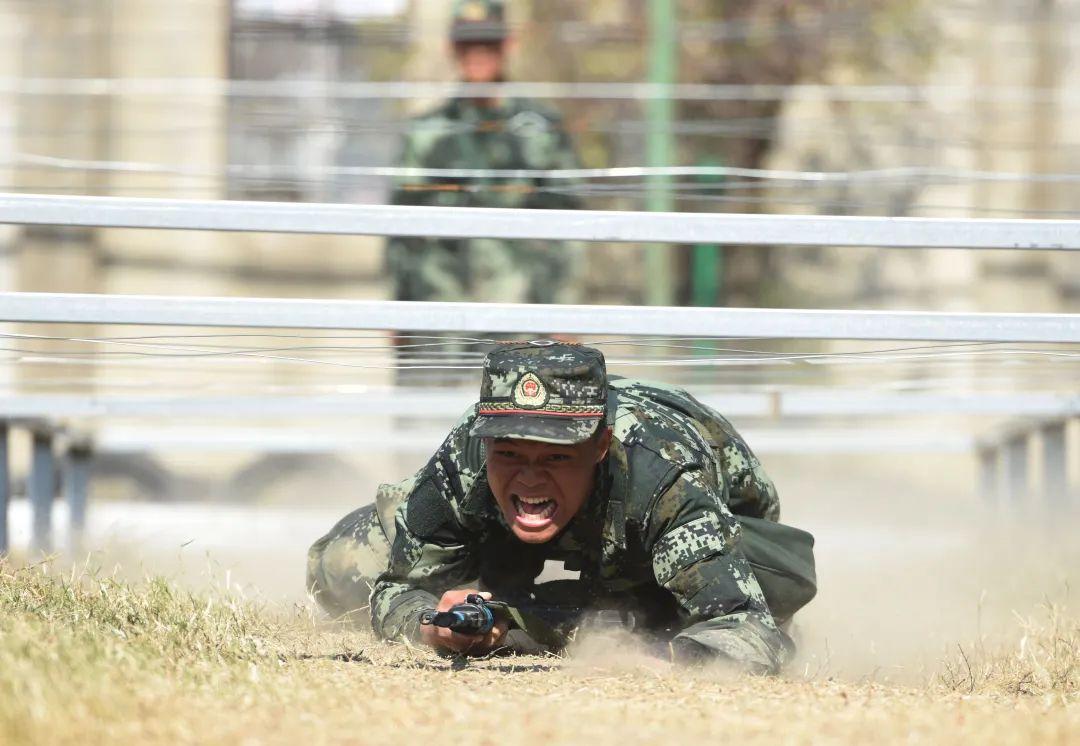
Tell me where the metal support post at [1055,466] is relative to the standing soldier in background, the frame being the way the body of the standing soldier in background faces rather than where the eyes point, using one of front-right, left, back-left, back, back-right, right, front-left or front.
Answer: left

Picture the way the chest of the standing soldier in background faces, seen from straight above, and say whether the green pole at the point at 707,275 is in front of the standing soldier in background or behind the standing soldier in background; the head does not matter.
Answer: behind

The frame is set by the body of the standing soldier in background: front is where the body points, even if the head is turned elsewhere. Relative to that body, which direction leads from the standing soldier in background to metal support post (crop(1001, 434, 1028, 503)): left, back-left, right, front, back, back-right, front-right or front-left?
left

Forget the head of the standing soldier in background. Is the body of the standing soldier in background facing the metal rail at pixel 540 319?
yes

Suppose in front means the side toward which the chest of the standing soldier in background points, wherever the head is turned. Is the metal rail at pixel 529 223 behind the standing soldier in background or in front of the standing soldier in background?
in front

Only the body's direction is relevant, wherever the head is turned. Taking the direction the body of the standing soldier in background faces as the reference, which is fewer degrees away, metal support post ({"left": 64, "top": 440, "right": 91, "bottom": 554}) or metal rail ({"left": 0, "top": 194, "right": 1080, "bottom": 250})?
the metal rail

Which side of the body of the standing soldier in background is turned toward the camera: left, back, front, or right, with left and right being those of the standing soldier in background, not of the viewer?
front

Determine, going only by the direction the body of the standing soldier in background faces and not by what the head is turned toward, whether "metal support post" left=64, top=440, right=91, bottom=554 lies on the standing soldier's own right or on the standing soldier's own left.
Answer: on the standing soldier's own right

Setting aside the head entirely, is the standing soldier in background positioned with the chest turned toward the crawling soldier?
yes
